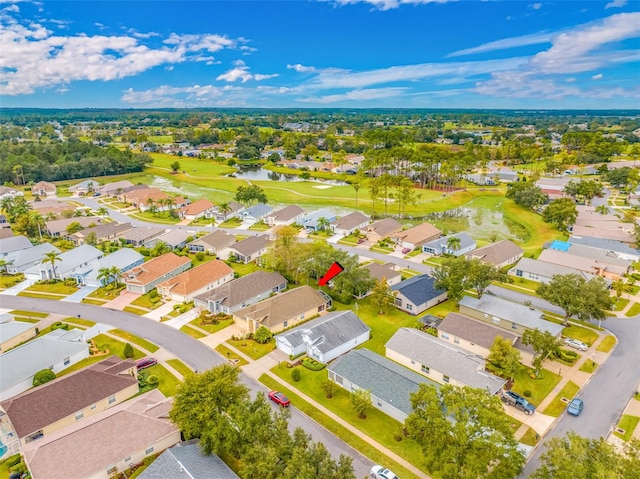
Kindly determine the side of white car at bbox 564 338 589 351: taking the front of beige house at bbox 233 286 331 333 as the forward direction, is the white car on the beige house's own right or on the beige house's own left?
on the beige house's own left

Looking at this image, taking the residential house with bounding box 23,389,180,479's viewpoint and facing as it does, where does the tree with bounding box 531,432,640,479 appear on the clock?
The tree is roughly at 3 o'clock from the residential house.

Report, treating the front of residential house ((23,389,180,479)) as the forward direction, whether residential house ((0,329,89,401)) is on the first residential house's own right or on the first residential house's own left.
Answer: on the first residential house's own left

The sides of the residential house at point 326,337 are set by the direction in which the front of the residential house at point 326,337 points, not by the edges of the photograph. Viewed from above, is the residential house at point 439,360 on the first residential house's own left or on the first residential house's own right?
on the first residential house's own left

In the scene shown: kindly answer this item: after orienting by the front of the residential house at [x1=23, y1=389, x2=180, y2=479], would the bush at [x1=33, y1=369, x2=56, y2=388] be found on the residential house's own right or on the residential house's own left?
on the residential house's own left

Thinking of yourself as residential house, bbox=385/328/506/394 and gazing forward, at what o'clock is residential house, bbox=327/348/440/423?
residential house, bbox=327/348/440/423 is roughly at 3 o'clock from residential house, bbox=385/328/506/394.

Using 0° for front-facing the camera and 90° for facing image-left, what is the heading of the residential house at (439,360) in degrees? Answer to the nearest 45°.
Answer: approximately 315°

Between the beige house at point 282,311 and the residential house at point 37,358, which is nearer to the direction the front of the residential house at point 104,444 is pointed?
the beige house

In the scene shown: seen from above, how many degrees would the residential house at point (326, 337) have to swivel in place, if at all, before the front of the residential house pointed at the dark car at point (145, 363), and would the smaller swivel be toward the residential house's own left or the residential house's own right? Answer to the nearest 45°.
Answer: approximately 45° to the residential house's own right

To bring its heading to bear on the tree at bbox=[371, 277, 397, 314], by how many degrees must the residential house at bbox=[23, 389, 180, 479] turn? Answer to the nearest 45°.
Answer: approximately 45° to its right

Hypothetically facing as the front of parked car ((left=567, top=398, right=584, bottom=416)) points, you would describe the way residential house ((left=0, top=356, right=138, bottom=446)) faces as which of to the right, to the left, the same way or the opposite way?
the opposite way

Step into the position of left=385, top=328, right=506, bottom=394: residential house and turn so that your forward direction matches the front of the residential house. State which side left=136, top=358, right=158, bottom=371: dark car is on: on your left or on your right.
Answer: on your right

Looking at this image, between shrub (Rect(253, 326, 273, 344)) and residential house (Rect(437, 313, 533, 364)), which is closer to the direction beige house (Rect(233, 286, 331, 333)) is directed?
the shrub

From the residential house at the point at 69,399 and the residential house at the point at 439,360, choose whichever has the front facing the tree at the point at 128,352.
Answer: the residential house at the point at 69,399
